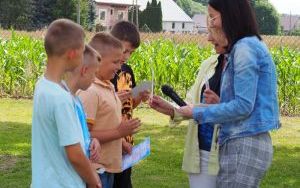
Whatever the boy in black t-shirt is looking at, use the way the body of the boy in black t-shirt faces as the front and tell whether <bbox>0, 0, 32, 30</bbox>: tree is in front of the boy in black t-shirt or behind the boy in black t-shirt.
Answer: behind

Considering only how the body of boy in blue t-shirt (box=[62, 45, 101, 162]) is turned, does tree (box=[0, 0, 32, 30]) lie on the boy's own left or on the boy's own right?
on the boy's own left

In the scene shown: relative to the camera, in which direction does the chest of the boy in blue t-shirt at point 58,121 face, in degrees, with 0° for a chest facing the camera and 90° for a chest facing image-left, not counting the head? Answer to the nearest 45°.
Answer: approximately 225°

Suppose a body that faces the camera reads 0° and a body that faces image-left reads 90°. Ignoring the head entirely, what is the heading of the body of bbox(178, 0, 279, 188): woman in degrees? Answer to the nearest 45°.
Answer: approximately 90°

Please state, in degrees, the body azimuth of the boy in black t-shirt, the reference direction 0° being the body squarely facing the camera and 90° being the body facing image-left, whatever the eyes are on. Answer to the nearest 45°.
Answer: approximately 315°

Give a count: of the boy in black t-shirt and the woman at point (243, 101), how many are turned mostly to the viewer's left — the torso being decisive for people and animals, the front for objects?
1

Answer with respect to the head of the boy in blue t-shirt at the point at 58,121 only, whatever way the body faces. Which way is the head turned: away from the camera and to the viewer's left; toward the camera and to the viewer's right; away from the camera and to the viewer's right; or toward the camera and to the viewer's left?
away from the camera and to the viewer's right

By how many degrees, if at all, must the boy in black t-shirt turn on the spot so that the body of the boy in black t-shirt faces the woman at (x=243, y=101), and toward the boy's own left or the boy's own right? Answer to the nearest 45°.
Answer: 0° — they already face them

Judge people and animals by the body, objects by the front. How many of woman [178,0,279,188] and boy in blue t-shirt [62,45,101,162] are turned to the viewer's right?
1

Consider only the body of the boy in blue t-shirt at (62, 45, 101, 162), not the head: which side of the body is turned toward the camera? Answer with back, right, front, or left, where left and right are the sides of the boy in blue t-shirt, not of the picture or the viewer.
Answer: right

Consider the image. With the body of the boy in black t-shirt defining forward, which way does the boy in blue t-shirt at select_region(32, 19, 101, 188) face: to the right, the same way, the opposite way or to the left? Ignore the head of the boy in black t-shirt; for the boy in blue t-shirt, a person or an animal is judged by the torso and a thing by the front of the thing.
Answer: to the left

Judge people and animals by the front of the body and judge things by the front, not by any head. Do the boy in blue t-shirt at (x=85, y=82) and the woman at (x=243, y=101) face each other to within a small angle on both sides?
yes

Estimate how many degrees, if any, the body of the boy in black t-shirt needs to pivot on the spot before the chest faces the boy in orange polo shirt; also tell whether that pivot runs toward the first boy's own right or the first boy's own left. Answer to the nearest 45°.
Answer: approximately 45° to the first boy's own right

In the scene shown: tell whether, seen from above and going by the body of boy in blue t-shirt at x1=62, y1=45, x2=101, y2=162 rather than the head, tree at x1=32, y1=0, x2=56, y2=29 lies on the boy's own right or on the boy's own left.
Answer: on the boy's own left
